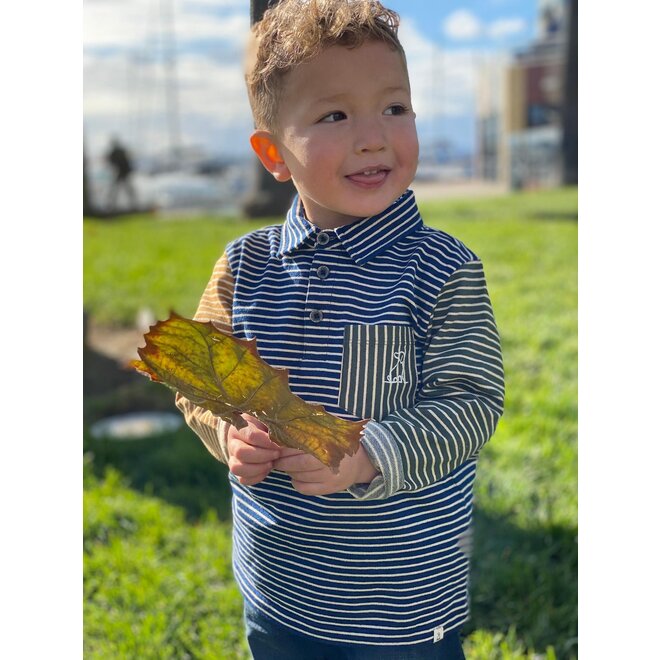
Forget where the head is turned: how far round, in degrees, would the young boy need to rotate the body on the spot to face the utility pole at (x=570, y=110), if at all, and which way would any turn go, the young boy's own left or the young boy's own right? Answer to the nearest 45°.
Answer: approximately 180°

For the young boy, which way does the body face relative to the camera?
toward the camera

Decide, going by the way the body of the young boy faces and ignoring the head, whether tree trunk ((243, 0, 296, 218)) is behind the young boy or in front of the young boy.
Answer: behind

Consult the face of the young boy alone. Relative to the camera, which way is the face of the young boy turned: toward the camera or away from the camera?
toward the camera
